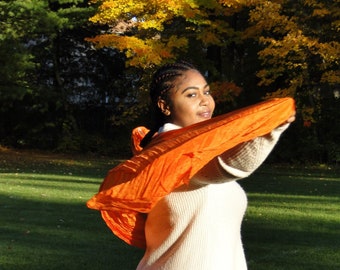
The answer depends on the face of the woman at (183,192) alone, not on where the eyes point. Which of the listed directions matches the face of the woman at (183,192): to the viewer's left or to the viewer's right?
to the viewer's right

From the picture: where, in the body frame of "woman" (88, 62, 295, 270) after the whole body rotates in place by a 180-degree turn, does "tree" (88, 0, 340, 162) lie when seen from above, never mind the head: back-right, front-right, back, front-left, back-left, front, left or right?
front-right

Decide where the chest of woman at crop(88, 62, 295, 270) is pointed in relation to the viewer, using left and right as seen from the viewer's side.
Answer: facing the viewer and to the right of the viewer

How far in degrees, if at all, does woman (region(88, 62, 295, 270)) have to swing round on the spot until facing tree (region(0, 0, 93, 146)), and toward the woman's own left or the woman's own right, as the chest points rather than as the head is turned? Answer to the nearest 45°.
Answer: approximately 135° to the woman's own left
